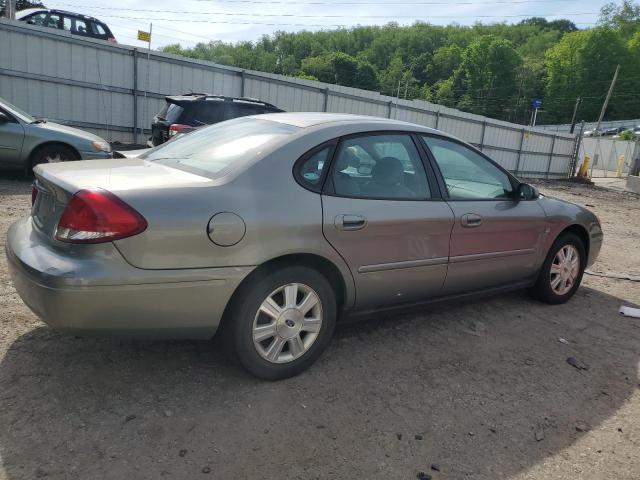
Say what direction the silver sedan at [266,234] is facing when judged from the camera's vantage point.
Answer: facing away from the viewer and to the right of the viewer

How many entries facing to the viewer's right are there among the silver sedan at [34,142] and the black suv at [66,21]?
1

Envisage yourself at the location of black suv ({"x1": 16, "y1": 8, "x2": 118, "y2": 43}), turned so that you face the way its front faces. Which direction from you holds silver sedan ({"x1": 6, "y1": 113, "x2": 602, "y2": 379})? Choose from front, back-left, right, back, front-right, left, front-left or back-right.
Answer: left

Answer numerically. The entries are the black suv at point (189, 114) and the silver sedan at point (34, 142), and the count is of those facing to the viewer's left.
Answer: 0

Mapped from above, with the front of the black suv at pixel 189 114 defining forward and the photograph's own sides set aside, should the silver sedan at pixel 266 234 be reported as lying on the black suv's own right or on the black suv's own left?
on the black suv's own right

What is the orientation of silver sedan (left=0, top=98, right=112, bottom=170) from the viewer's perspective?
to the viewer's right

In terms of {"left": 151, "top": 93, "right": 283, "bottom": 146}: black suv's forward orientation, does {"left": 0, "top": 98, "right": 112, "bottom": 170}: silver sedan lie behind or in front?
behind

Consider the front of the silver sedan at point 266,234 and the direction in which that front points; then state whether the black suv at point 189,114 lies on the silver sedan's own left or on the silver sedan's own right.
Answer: on the silver sedan's own left

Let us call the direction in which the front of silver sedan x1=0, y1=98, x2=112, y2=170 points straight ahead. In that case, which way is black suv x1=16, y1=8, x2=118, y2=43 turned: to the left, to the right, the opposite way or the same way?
the opposite way

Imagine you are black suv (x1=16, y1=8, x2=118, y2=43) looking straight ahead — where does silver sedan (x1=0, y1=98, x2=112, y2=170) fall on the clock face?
The silver sedan is roughly at 9 o'clock from the black suv.

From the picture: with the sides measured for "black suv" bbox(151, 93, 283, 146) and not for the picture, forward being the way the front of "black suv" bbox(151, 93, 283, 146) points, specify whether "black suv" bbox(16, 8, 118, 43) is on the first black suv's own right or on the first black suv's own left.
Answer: on the first black suv's own left

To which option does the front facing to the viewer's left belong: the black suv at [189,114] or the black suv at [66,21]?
the black suv at [66,21]

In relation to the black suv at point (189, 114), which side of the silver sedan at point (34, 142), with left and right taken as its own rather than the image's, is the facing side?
front

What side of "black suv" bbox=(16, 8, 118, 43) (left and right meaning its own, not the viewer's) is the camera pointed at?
left
